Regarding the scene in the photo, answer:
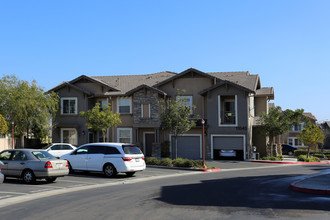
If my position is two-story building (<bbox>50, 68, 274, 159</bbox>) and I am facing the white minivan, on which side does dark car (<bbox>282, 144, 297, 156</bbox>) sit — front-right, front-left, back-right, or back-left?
back-left

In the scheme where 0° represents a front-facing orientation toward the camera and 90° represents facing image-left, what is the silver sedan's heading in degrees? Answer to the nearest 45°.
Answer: approximately 135°

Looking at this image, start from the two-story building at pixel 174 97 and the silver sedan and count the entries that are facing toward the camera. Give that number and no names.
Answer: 1

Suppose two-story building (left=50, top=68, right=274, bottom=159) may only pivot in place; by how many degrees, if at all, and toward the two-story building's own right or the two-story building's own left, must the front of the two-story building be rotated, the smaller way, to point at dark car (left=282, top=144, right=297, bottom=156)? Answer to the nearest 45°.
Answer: approximately 135° to the two-story building's own left
